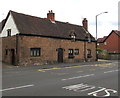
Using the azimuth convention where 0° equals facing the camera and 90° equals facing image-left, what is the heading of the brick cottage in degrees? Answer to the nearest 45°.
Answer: approximately 315°
